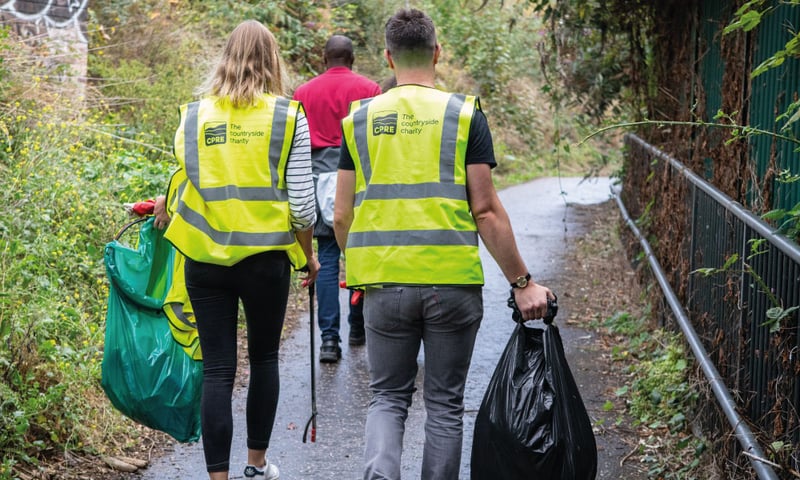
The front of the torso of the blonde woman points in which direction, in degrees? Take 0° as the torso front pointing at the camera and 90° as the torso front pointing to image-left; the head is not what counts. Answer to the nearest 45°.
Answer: approximately 180°

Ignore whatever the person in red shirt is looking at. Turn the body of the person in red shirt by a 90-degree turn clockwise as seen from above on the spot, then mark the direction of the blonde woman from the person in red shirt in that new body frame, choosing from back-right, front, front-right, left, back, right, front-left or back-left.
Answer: right

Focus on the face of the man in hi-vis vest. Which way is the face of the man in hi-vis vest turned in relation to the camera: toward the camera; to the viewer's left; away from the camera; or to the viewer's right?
away from the camera

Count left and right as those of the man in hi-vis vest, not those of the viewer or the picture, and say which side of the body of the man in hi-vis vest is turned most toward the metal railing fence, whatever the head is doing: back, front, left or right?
right

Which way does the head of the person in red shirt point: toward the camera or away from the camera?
away from the camera

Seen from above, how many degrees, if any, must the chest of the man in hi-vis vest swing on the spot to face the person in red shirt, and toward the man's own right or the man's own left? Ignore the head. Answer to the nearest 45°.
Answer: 0° — they already face them

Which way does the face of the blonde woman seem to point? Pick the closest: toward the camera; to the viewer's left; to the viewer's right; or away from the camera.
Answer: away from the camera

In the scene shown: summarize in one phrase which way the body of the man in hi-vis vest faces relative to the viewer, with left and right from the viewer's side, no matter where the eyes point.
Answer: facing away from the viewer

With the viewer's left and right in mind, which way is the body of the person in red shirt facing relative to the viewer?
facing away from the viewer

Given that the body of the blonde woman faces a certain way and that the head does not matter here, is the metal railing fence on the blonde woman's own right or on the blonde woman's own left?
on the blonde woman's own right

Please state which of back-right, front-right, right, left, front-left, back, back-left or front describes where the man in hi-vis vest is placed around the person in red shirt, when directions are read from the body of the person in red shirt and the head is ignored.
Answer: back
